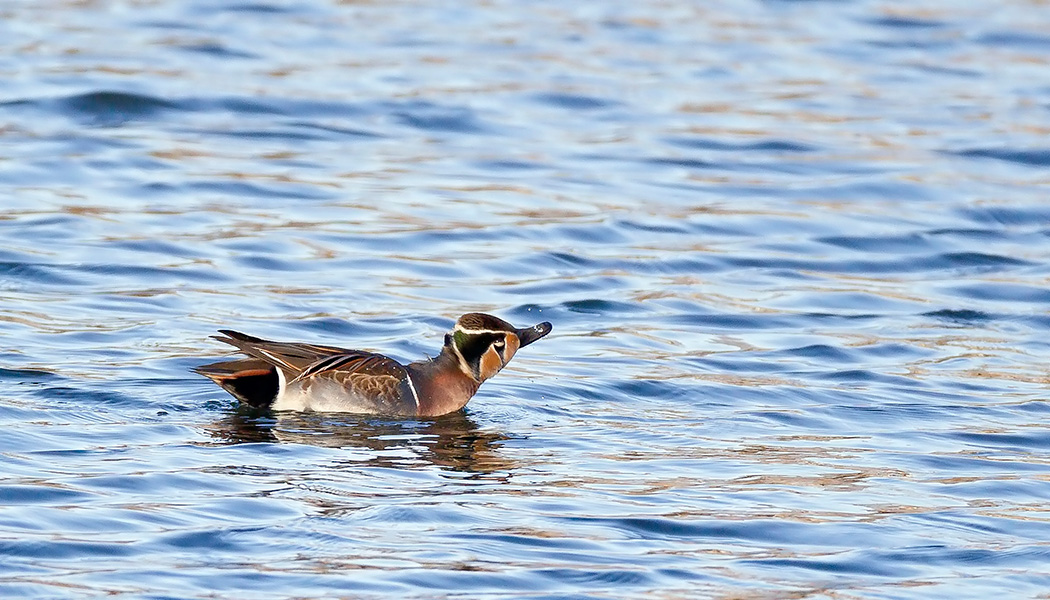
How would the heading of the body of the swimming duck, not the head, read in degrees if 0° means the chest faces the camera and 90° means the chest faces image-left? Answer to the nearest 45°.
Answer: approximately 270°
